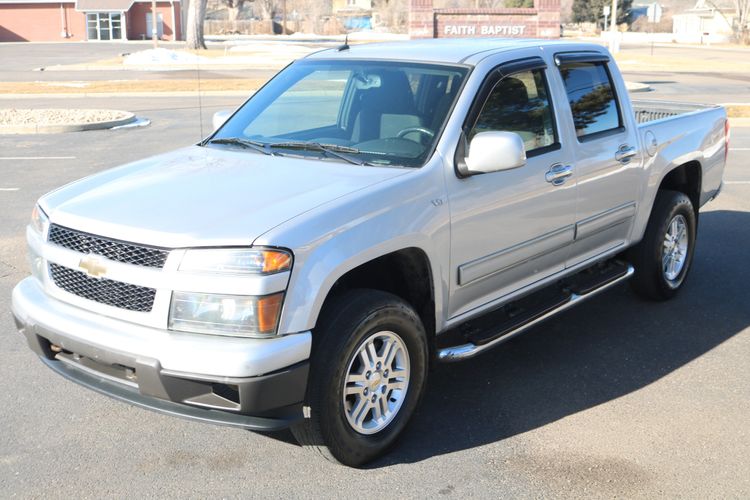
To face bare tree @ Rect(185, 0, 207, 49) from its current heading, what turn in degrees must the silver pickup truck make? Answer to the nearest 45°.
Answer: approximately 135° to its right

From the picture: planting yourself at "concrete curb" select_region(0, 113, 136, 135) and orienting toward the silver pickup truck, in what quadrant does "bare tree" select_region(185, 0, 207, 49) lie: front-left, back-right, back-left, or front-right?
back-left

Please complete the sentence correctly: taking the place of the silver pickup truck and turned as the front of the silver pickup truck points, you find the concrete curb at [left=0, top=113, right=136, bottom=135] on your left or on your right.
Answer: on your right

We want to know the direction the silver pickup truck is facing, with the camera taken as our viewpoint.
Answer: facing the viewer and to the left of the viewer

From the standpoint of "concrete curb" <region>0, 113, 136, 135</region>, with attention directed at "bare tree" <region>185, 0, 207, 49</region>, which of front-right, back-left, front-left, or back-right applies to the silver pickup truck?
back-right
